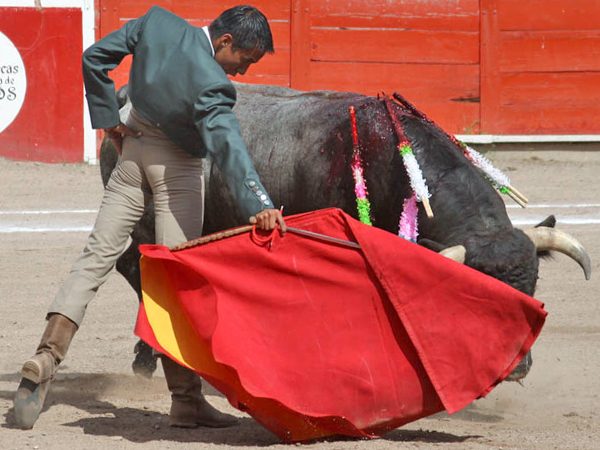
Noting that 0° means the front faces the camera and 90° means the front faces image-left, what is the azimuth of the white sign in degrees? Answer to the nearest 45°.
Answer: approximately 0°

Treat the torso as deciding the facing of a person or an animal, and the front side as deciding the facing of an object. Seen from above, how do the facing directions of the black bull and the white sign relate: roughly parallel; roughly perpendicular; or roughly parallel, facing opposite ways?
roughly perpendicular

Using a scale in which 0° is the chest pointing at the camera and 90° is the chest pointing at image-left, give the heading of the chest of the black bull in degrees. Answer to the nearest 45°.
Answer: approximately 270°

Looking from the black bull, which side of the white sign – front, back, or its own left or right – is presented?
front

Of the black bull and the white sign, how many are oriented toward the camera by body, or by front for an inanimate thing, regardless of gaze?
1

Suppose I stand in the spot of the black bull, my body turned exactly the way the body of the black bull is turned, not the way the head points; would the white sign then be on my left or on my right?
on my left
